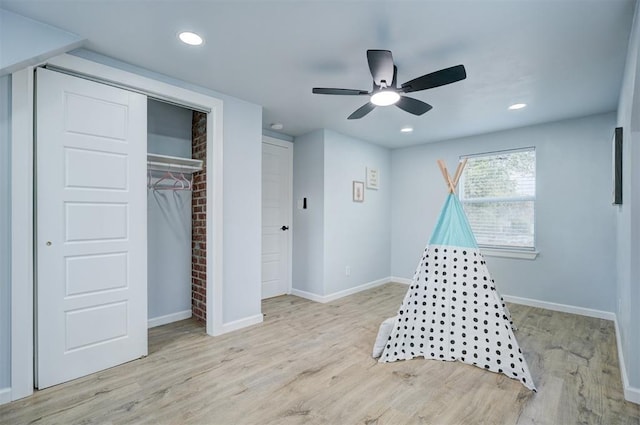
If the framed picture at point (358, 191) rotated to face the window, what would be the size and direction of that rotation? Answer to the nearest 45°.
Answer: approximately 45° to its left

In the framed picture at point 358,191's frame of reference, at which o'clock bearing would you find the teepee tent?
The teepee tent is roughly at 1 o'clock from the framed picture.

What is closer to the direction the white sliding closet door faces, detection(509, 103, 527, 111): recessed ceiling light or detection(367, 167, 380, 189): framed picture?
the recessed ceiling light

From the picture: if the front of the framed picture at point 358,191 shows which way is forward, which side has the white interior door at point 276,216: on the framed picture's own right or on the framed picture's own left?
on the framed picture's own right

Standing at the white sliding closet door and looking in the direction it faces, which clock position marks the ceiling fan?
The ceiling fan is roughly at 12 o'clock from the white sliding closet door.

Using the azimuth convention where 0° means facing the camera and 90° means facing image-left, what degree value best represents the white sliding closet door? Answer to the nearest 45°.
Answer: approximately 315°

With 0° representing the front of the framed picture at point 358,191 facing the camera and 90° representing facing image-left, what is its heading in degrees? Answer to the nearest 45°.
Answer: approximately 315°
